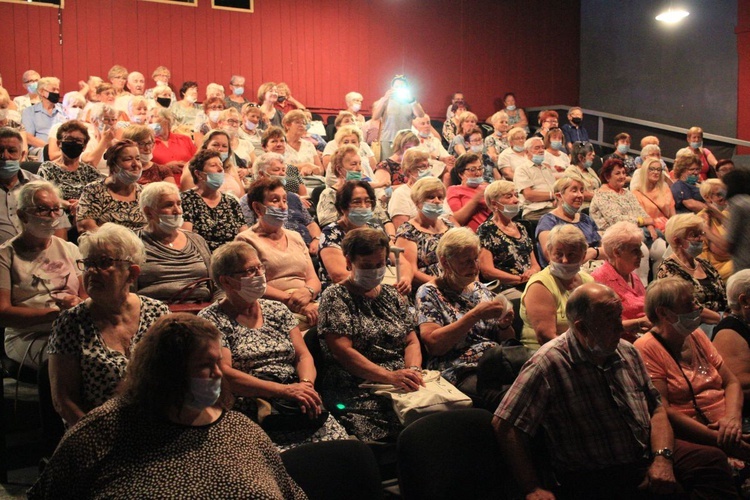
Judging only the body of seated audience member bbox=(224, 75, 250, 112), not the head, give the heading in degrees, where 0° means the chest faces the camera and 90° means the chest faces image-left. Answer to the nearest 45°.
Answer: approximately 315°

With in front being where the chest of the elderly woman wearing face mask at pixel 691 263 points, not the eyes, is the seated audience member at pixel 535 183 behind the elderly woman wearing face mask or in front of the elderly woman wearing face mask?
behind

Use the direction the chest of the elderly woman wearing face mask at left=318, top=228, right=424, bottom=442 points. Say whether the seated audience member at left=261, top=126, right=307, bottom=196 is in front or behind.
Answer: behind

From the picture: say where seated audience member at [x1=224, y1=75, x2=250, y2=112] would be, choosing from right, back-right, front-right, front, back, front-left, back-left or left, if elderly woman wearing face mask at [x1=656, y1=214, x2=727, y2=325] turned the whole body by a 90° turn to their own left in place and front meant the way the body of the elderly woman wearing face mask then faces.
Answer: left

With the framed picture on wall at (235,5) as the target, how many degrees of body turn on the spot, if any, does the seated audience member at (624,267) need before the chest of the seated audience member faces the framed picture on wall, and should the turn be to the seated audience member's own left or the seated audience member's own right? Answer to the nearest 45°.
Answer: approximately 180°

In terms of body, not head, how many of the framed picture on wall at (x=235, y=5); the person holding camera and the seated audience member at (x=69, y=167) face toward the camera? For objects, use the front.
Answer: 3

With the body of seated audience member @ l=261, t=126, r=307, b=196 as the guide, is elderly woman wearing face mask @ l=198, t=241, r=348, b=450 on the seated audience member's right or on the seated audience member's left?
on the seated audience member's right

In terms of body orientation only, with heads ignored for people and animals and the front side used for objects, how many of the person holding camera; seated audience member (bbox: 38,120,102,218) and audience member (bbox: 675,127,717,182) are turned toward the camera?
3

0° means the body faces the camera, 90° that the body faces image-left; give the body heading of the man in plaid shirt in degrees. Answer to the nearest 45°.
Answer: approximately 315°

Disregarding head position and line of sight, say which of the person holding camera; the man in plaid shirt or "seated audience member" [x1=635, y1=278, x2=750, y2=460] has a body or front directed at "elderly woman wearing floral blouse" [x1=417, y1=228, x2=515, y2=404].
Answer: the person holding camera

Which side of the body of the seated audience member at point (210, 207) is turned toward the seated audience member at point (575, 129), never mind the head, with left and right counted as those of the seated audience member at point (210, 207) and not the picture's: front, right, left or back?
left

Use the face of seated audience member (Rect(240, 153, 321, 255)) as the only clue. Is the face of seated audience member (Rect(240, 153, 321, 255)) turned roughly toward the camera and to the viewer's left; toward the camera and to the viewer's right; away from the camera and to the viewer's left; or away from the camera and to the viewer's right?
toward the camera and to the viewer's right

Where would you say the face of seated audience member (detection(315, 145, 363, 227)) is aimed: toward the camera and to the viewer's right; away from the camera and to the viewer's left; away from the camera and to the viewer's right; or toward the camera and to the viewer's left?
toward the camera and to the viewer's right

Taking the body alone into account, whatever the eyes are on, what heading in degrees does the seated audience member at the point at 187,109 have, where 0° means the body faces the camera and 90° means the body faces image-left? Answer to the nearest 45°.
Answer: approximately 315°

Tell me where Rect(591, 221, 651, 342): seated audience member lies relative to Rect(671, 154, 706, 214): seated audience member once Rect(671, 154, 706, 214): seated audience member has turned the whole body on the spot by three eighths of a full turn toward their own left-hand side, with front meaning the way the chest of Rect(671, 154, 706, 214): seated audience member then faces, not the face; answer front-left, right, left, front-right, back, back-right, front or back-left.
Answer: back

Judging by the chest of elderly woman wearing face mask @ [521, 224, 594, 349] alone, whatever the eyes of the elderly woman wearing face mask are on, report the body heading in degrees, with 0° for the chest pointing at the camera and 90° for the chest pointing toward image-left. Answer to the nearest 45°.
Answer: approximately 315°

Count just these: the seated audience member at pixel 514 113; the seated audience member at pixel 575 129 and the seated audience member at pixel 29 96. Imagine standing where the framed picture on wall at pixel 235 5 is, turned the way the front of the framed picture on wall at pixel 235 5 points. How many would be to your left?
2
